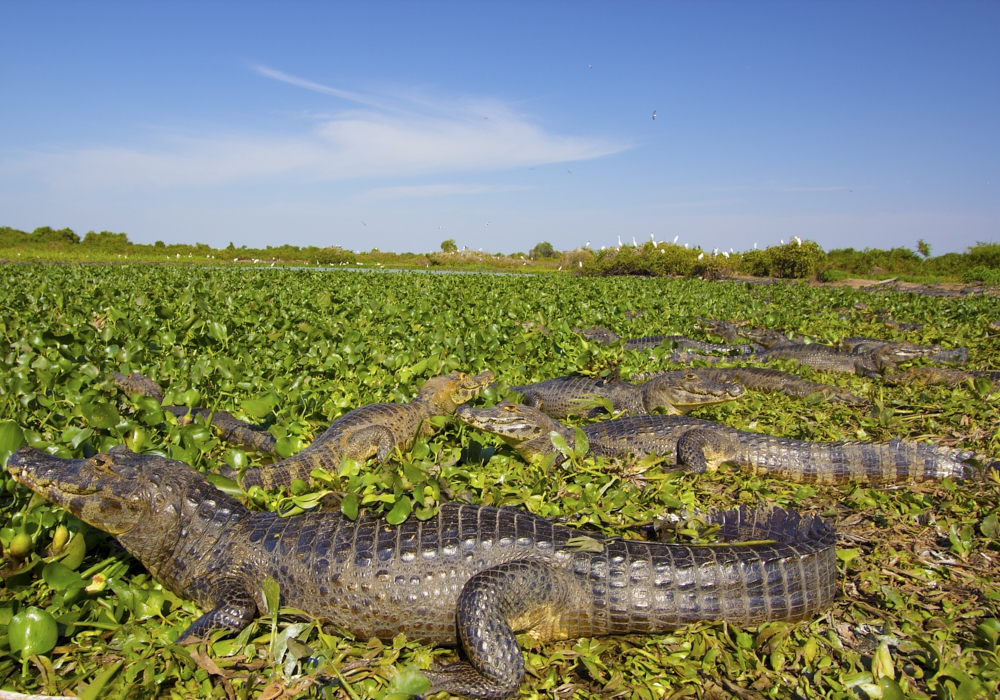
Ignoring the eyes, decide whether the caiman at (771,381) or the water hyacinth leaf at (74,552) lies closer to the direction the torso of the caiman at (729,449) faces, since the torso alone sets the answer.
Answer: the water hyacinth leaf

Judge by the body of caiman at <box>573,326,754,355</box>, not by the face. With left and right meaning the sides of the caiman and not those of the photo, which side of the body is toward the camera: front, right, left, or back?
left

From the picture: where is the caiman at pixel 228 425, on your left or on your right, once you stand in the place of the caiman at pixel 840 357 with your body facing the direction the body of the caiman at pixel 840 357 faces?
on your right

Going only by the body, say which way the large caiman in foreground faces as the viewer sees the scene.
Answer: to the viewer's left

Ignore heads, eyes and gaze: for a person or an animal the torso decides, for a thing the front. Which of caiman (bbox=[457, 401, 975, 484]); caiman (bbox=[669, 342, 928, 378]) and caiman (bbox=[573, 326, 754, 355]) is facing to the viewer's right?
caiman (bbox=[669, 342, 928, 378])

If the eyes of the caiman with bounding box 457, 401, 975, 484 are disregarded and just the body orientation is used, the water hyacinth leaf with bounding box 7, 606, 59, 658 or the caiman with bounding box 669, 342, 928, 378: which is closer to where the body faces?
the water hyacinth leaf

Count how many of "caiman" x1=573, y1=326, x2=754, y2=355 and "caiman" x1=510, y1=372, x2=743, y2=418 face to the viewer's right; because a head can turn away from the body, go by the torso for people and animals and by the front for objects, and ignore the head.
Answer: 1

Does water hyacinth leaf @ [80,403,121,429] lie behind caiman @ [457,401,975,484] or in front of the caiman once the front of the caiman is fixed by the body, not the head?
in front

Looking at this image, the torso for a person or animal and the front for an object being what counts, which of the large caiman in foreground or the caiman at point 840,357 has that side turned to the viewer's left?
the large caiman in foreground

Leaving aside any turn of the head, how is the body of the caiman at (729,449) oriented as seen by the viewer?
to the viewer's left

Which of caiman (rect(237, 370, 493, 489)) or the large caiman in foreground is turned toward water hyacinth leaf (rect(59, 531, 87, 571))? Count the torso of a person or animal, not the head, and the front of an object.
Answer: the large caiman in foreground

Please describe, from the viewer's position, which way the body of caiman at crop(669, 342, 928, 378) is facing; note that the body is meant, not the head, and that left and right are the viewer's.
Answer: facing to the right of the viewer

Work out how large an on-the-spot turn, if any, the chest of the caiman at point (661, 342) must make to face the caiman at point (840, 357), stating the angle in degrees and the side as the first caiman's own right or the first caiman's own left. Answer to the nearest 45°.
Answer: approximately 180°
